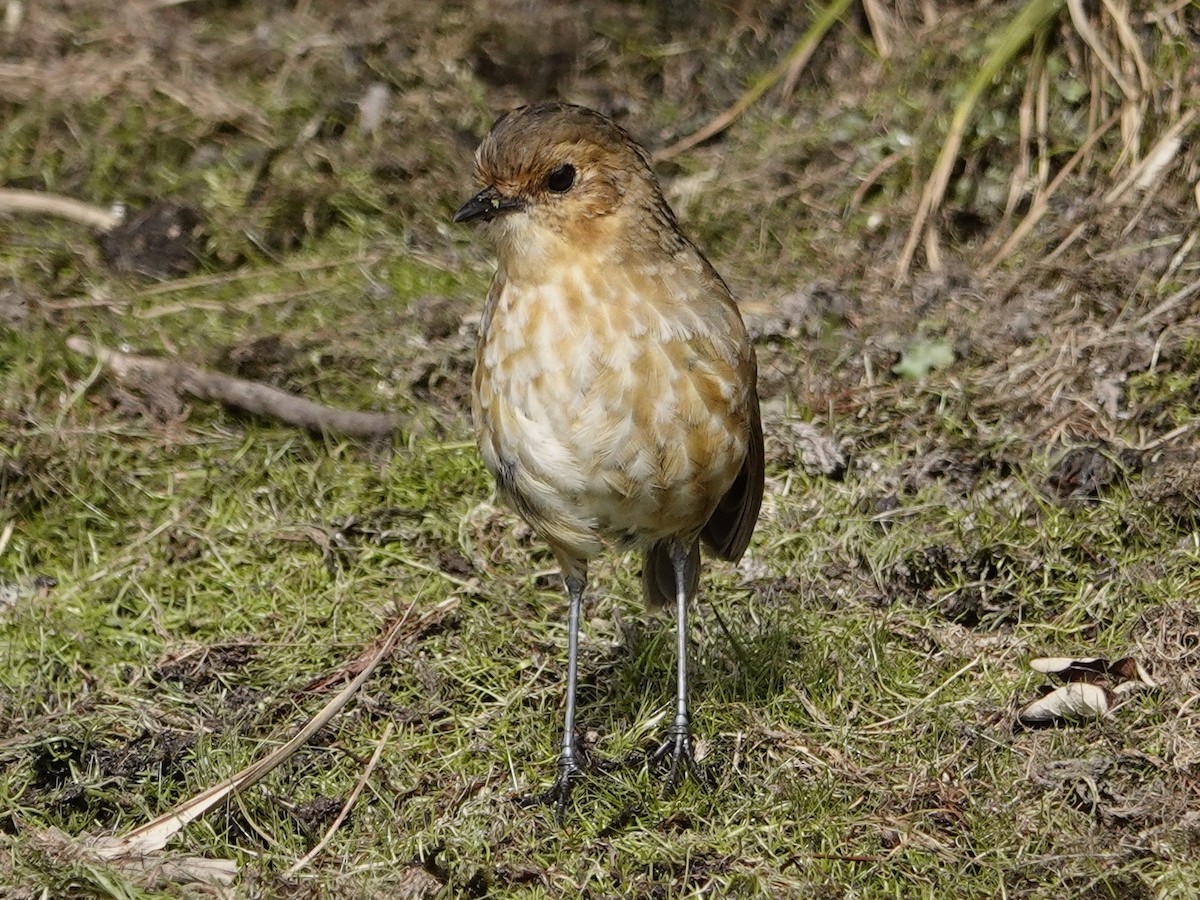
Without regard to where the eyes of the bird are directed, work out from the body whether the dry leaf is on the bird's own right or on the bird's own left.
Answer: on the bird's own left

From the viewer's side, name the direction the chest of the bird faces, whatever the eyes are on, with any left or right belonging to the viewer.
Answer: facing the viewer and to the left of the viewer

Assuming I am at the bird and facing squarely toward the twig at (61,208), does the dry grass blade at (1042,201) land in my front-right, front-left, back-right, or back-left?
front-right

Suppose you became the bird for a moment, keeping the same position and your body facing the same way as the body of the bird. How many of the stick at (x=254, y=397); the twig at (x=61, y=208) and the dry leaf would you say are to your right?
2

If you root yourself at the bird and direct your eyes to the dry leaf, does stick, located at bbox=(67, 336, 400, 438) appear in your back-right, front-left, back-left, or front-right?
back-left

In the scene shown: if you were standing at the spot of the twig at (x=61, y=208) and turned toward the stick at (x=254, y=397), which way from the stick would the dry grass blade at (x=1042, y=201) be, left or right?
left

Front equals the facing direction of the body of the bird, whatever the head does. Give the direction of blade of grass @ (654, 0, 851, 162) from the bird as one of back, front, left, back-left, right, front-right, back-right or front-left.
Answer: back-right

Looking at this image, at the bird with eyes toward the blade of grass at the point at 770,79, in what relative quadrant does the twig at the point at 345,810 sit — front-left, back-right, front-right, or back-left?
back-left

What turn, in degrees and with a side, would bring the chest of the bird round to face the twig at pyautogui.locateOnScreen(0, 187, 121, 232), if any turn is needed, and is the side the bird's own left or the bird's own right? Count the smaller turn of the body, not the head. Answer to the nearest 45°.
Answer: approximately 90° to the bird's own right

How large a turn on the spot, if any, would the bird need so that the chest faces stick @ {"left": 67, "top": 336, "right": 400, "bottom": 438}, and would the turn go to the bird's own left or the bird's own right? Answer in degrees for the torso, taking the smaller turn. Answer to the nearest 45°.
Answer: approximately 90° to the bird's own right

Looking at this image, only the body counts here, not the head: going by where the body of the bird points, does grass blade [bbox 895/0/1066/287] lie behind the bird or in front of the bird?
behind

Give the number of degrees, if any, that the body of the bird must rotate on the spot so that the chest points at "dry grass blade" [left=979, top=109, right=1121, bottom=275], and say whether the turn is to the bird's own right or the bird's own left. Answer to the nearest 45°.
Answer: approximately 180°
